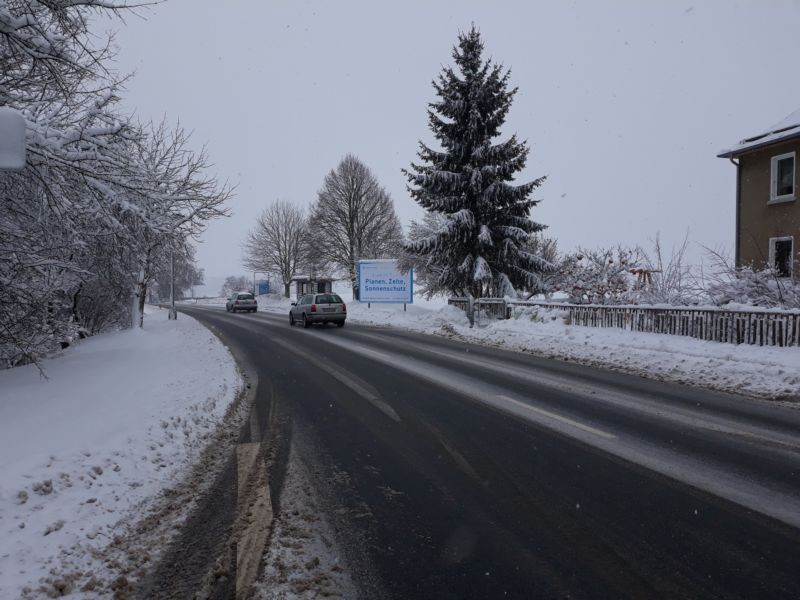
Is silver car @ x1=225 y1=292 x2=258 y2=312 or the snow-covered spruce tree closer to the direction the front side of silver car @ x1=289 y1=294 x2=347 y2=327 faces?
the silver car

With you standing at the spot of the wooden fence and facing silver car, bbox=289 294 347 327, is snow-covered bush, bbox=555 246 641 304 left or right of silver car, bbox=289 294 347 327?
right

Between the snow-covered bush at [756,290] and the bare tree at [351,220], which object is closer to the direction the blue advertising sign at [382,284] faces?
the snow-covered bush

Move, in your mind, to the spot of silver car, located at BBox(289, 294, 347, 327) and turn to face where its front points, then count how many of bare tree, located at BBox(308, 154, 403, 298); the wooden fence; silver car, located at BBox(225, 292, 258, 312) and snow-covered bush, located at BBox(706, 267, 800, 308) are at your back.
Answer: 2

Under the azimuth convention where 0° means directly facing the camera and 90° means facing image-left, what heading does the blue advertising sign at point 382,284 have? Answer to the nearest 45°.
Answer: approximately 0°

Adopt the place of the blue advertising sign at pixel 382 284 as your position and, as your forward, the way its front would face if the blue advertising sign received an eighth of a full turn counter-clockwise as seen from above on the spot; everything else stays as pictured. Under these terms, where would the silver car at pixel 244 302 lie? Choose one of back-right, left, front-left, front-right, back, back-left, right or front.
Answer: back

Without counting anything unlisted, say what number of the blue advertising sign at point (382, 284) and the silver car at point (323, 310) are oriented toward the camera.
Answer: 1

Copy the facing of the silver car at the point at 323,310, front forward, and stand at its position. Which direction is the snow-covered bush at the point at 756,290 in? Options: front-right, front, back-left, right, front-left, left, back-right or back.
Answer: back

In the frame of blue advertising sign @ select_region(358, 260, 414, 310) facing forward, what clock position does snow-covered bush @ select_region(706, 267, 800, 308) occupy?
The snow-covered bush is roughly at 11 o'clock from the blue advertising sign.

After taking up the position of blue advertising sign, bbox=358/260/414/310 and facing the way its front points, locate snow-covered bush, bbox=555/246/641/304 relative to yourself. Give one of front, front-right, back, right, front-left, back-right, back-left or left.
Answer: front-left

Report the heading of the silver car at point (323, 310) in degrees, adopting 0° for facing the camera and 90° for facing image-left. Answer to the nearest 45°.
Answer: approximately 135°
